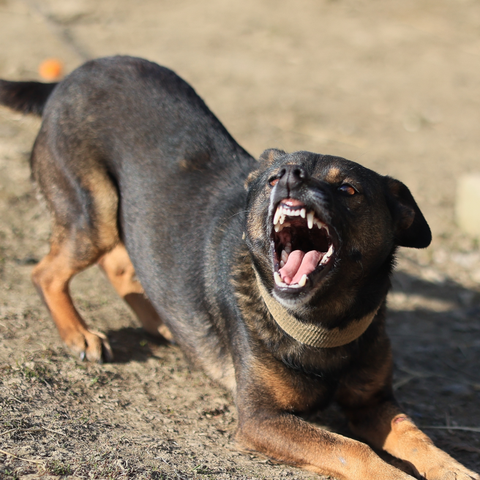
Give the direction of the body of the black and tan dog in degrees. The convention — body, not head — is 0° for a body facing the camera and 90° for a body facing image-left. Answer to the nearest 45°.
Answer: approximately 315°

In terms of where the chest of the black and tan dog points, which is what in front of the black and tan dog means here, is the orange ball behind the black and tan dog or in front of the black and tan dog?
behind
